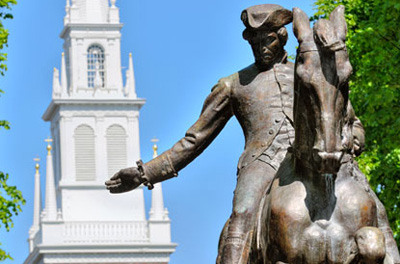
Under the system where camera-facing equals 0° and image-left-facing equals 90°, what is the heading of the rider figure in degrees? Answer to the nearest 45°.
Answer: approximately 0°

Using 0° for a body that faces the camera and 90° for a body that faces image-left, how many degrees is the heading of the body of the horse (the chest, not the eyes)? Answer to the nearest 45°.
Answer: approximately 0°
